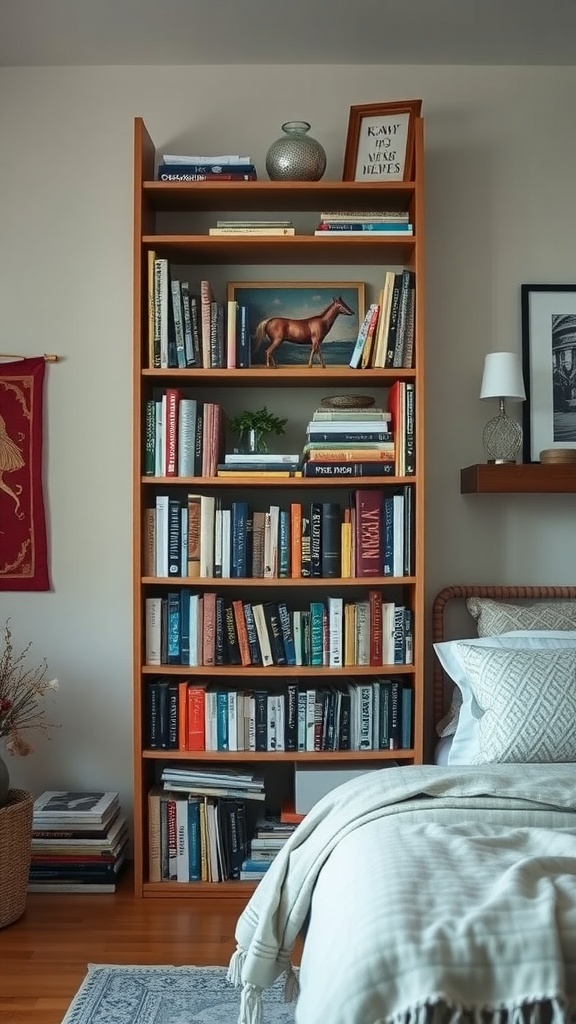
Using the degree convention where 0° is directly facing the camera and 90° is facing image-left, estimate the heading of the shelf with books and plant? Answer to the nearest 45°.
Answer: approximately 0°

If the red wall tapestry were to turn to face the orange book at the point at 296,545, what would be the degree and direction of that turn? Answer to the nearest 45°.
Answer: approximately 45° to its left
